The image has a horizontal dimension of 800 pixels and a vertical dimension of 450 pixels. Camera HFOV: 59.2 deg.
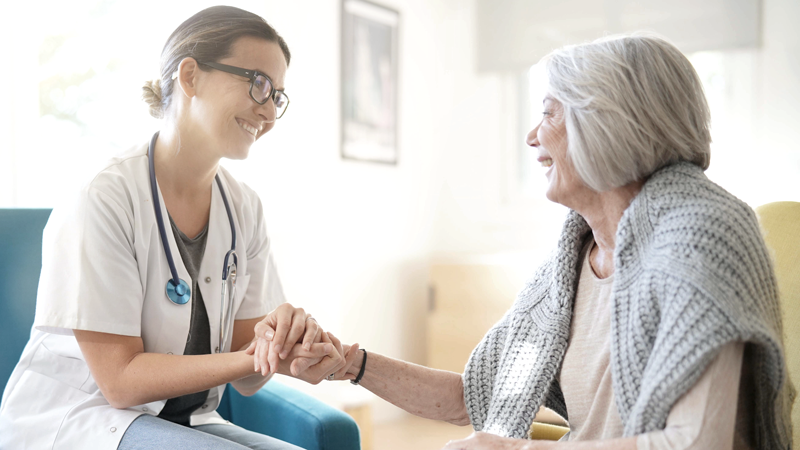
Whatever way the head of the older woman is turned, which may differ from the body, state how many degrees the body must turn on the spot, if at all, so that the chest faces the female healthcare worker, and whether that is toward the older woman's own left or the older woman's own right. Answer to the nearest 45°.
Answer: approximately 45° to the older woman's own right

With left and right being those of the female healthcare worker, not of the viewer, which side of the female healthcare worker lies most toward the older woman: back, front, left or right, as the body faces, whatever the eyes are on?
front

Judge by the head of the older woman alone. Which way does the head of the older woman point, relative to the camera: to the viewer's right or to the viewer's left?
to the viewer's left

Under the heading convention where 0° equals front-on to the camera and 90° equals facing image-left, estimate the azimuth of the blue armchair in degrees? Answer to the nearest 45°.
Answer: approximately 315°

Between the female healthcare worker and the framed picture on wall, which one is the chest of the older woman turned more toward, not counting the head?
the female healthcare worker

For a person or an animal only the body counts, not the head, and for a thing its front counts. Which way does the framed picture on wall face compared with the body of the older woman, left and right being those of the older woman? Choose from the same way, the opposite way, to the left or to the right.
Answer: to the left

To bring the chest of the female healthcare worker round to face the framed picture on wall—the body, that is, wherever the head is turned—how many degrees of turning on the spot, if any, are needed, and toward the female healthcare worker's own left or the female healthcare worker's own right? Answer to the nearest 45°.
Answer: approximately 90° to the female healthcare worker's own left

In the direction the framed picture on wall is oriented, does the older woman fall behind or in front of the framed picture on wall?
in front

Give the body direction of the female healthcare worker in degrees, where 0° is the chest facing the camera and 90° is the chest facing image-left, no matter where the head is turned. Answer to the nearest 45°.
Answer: approximately 315°

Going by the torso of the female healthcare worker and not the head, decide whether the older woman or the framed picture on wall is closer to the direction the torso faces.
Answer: the older woman

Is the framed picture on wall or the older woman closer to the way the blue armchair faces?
the older woman

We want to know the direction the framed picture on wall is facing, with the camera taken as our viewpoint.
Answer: facing the viewer and to the right of the viewer
